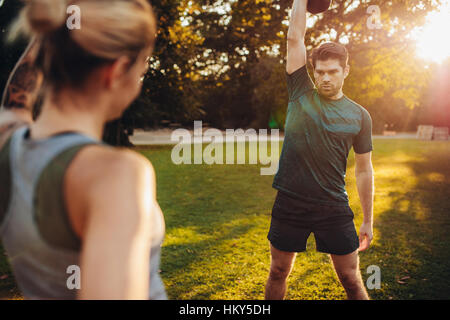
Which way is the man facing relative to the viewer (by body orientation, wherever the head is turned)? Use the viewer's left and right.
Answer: facing the viewer

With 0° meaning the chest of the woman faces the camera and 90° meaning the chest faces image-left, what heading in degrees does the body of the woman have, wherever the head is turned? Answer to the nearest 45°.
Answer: approximately 225°

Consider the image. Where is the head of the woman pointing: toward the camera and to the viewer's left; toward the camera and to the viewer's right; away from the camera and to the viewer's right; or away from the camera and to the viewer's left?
away from the camera and to the viewer's right

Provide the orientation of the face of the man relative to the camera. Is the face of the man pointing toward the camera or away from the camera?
toward the camera
